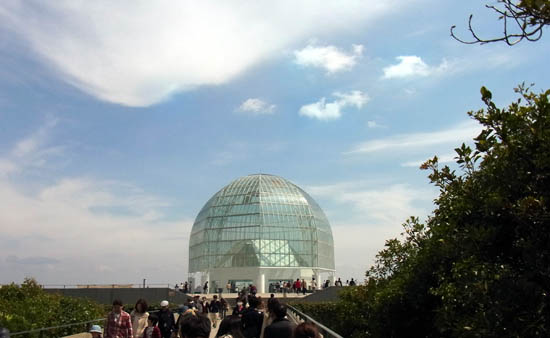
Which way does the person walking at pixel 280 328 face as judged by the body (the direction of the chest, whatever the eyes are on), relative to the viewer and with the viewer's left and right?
facing away from the viewer

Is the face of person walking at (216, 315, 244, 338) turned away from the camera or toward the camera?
away from the camera

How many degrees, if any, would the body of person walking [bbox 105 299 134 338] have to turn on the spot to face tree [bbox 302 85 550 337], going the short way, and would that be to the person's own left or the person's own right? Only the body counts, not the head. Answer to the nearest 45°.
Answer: approximately 45° to the person's own left

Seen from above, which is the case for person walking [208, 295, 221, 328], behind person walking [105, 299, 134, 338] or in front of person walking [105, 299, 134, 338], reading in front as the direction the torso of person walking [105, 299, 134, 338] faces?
behind

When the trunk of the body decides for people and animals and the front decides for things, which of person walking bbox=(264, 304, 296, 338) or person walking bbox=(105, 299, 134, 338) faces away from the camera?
person walking bbox=(264, 304, 296, 338)

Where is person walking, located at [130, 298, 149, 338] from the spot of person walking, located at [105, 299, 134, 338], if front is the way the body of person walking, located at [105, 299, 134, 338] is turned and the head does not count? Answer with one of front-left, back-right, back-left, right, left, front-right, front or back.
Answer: back-left

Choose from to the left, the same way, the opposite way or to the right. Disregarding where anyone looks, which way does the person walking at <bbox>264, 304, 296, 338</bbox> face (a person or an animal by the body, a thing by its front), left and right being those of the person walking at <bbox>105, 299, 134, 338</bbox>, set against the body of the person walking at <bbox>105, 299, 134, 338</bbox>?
the opposite way

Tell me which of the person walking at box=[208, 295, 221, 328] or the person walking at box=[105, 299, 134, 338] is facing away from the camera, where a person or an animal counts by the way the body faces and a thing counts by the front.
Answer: the person walking at box=[208, 295, 221, 328]
